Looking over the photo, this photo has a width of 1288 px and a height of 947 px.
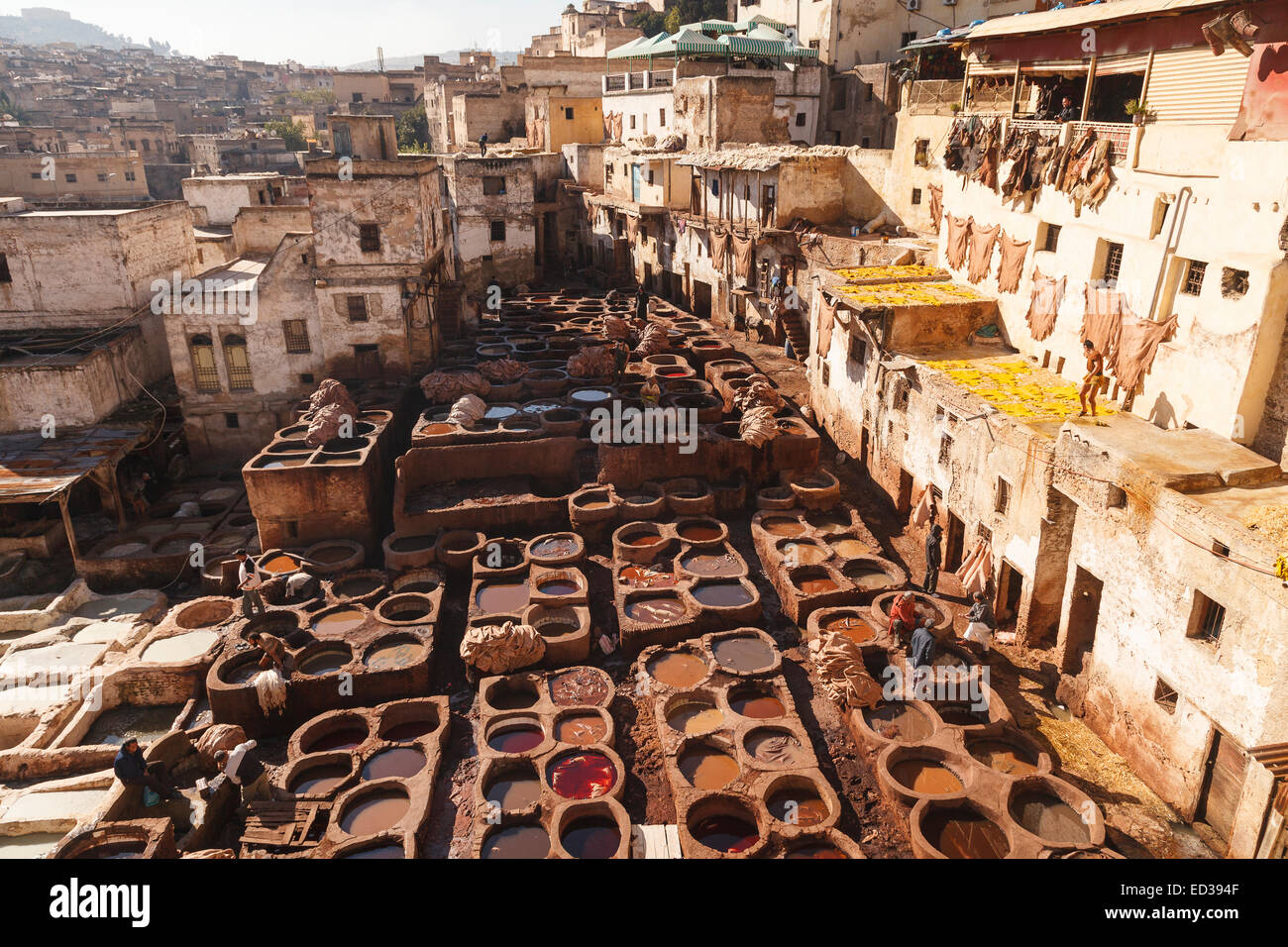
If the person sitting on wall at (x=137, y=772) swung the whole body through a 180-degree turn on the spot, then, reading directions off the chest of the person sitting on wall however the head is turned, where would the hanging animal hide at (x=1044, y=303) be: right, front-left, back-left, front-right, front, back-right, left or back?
back

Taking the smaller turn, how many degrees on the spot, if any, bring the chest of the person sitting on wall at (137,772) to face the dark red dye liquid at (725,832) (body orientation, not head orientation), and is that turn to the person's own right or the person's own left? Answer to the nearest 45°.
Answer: approximately 45° to the person's own right

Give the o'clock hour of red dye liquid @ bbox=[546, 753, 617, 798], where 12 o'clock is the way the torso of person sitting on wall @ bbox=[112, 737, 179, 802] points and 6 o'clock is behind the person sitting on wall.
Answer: The red dye liquid is roughly at 1 o'clock from the person sitting on wall.

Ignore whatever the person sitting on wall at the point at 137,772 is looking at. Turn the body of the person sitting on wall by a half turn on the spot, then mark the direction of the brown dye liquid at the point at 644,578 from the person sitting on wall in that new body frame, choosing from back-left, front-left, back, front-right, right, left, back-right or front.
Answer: back

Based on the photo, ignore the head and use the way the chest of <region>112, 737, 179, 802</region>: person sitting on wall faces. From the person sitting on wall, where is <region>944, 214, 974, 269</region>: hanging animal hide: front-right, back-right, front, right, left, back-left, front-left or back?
front

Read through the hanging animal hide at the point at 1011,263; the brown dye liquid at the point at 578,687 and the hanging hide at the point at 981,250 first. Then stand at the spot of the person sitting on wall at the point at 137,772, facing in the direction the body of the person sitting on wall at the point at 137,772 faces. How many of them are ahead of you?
3

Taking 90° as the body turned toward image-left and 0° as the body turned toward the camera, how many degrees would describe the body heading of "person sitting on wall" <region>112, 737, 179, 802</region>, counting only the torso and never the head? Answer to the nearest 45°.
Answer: approximately 270°

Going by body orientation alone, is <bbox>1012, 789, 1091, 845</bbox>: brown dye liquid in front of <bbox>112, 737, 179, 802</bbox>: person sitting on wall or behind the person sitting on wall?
in front

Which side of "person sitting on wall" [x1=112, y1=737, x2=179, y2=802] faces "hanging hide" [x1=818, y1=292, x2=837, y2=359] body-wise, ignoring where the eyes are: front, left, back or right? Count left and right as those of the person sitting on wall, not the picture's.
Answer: front

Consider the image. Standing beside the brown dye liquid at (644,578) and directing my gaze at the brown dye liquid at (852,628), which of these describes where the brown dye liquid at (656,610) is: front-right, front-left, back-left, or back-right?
front-right

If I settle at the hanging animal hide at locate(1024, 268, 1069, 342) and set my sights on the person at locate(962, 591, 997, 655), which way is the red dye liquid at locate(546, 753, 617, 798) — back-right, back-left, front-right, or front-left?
front-right

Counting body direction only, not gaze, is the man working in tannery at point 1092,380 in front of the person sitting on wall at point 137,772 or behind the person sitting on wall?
in front

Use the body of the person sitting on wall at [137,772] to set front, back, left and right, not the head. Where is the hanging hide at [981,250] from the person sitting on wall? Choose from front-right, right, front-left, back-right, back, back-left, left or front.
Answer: front

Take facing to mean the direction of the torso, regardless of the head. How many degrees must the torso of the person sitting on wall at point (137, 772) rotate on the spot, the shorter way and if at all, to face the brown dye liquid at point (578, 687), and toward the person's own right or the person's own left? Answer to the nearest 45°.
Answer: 0° — they already face it

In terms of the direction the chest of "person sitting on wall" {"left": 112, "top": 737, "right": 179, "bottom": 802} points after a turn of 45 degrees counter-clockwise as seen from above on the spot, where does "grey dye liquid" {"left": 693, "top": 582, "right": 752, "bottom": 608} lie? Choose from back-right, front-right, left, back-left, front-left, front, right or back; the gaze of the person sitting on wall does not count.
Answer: front-right
